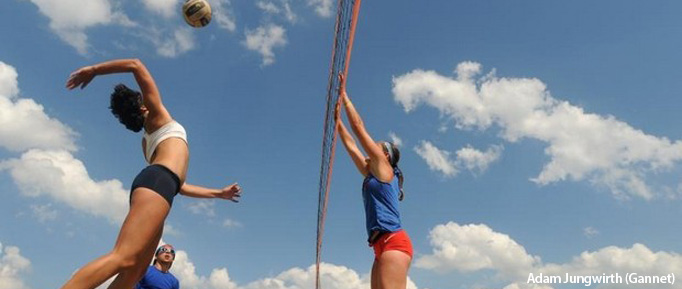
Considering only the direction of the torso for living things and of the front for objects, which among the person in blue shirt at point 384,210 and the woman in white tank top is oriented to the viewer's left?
the person in blue shirt

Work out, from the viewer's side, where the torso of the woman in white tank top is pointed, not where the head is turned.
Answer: to the viewer's right

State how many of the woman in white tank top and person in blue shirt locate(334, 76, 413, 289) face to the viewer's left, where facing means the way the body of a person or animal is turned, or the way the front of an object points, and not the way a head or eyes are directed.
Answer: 1

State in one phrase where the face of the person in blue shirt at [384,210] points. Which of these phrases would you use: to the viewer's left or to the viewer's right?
to the viewer's left

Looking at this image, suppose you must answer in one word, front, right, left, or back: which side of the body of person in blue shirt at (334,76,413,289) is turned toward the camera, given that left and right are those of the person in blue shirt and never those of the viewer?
left

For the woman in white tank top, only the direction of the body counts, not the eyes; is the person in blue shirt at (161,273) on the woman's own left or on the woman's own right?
on the woman's own left

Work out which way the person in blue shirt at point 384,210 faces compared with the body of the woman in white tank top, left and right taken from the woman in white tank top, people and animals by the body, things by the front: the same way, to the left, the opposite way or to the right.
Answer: the opposite way
